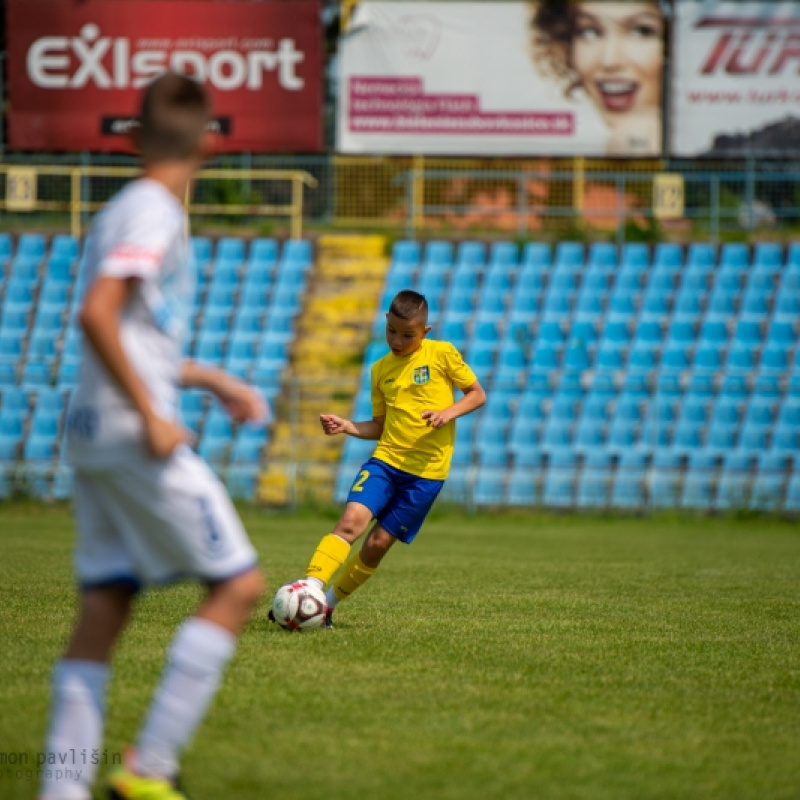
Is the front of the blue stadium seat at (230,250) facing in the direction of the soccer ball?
yes

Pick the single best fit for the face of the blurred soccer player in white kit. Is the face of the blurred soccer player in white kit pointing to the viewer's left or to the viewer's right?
to the viewer's right

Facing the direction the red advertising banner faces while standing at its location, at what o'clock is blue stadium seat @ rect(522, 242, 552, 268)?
The blue stadium seat is roughly at 10 o'clock from the red advertising banner.

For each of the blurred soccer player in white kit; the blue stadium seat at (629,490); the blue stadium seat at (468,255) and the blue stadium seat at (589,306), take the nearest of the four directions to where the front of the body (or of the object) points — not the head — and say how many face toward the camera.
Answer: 3

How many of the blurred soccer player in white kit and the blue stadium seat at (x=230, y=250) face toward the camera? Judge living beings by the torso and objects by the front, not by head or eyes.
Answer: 1

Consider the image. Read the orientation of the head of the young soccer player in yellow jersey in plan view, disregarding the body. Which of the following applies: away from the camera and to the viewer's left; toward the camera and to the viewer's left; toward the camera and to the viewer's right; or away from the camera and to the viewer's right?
toward the camera and to the viewer's left

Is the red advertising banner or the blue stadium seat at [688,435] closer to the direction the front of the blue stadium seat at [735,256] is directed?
the blue stadium seat

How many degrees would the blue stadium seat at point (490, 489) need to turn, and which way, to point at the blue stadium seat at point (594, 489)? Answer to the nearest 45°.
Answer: approximately 90° to its left

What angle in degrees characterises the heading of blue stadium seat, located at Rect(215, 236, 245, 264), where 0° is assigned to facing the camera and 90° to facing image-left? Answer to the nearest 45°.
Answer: approximately 0°
